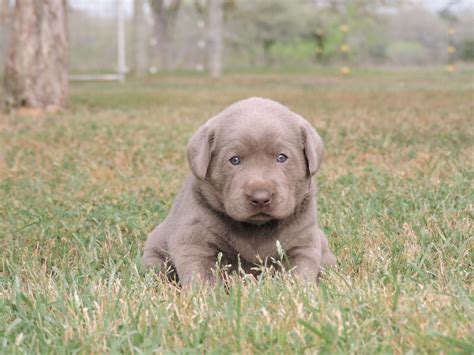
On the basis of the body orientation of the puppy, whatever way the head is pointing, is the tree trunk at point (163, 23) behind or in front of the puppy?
behind

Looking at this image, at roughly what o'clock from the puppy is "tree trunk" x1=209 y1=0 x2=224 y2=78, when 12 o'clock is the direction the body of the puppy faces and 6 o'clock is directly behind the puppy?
The tree trunk is roughly at 6 o'clock from the puppy.

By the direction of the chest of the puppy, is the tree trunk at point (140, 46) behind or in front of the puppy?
behind

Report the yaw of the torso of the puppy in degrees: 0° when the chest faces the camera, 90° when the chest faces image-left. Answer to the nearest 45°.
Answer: approximately 0°

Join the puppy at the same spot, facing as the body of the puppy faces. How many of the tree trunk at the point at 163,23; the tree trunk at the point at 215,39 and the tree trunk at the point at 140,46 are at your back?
3

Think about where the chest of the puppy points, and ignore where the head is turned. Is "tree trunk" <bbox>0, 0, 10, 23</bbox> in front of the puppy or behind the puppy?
behind
